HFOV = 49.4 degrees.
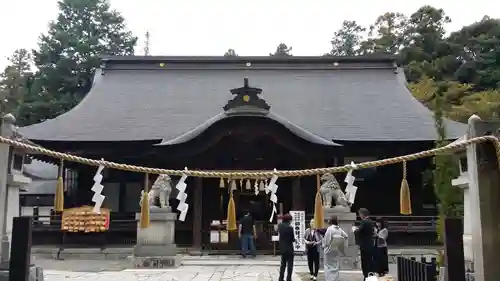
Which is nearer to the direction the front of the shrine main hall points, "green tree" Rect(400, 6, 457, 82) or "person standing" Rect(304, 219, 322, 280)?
the person standing

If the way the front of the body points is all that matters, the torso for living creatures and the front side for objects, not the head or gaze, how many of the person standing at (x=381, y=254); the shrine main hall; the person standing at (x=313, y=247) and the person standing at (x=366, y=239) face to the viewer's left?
2

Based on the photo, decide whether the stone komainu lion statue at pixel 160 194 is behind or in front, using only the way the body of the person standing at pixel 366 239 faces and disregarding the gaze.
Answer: in front

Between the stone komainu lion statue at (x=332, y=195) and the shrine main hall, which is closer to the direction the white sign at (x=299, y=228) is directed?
the stone komainu lion statue

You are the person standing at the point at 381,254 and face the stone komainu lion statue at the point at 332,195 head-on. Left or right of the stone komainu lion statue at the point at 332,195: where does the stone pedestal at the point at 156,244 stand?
left

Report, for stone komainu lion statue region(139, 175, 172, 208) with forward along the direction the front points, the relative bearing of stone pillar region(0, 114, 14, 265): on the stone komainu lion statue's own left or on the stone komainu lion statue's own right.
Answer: on the stone komainu lion statue's own right

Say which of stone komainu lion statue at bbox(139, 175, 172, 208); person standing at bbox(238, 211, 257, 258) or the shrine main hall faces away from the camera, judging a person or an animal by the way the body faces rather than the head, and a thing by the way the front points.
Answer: the person standing

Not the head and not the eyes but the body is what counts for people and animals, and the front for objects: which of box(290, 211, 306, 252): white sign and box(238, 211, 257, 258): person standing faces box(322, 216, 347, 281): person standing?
the white sign

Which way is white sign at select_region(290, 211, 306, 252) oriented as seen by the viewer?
toward the camera

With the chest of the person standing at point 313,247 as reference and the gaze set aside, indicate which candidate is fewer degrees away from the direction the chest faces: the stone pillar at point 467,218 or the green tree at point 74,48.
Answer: the stone pillar

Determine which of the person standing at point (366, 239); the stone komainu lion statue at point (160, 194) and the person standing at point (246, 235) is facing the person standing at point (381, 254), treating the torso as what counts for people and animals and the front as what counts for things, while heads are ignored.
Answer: the stone komainu lion statue

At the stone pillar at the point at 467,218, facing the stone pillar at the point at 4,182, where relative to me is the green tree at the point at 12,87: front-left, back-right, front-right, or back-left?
front-right

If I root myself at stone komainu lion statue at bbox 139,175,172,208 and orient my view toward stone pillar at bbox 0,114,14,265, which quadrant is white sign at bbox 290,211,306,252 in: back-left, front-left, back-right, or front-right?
back-left

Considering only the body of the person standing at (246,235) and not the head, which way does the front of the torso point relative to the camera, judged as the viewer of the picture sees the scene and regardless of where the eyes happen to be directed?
away from the camera
